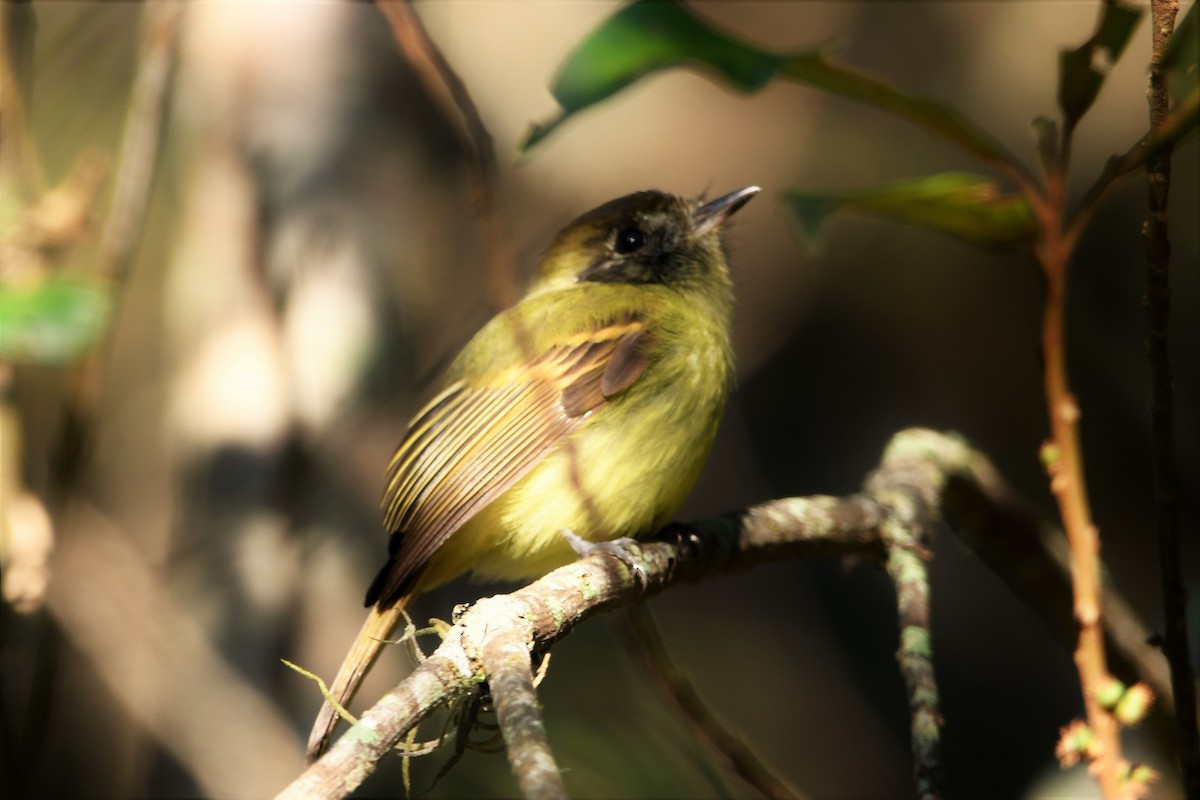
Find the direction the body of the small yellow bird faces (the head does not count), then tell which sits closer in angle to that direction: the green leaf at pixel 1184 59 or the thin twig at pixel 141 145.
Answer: the green leaf

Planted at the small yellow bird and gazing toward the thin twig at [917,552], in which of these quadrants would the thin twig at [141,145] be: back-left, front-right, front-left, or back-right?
back-left

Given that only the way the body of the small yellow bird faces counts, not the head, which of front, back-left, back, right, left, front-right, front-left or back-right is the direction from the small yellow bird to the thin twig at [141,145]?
back-left

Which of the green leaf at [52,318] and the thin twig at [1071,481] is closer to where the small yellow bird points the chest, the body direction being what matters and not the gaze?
the thin twig

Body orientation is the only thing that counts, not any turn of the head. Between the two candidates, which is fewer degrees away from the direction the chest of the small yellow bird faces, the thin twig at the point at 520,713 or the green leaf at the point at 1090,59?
the green leaf

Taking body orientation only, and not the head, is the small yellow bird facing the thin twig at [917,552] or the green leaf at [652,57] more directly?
the thin twig

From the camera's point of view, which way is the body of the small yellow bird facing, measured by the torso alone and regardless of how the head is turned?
to the viewer's right

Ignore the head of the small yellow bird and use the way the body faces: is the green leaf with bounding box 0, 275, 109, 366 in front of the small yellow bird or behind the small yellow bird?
behind
